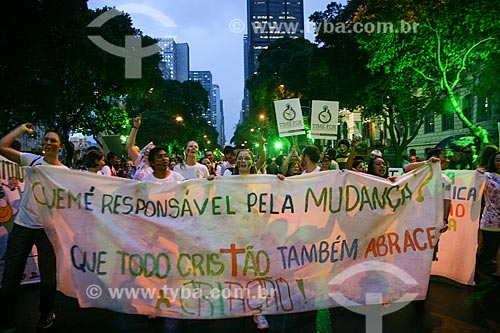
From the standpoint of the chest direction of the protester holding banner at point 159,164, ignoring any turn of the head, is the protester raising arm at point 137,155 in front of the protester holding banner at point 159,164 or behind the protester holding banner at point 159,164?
behind

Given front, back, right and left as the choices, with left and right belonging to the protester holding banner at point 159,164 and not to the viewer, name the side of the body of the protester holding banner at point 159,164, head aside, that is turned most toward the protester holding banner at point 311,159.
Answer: left

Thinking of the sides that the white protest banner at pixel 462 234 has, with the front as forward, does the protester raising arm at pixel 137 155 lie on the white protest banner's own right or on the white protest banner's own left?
on the white protest banner's own right

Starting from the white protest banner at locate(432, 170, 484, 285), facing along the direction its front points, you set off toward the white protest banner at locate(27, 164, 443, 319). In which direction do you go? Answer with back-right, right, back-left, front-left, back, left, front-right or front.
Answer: front-right

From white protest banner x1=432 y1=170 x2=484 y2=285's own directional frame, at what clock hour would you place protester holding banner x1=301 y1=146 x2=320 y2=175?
The protester holding banner is roughly at 2 o'clock from the white protest banner.

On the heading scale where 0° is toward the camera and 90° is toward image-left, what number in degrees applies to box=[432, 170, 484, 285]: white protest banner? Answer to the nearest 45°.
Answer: approximately 0°

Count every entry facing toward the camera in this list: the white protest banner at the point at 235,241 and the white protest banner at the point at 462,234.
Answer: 2
